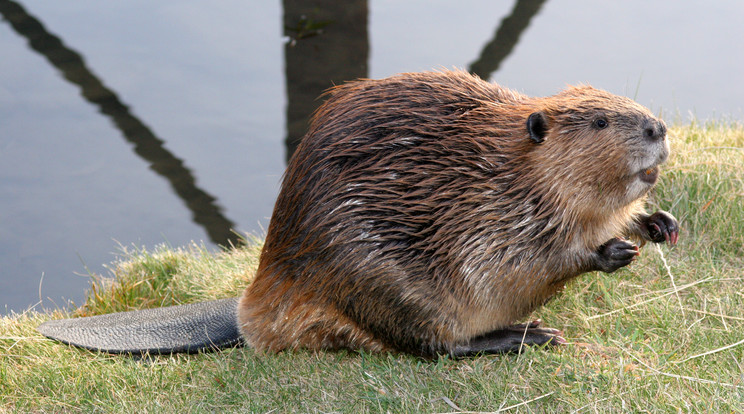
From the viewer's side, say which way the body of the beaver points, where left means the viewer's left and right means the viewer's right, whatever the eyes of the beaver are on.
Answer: facing to the right of the viewer
